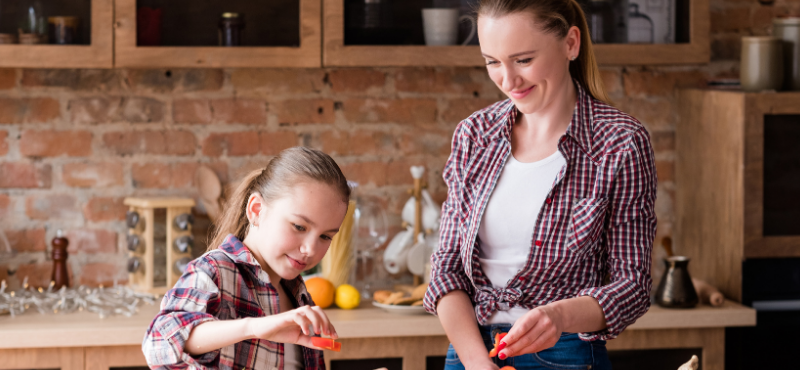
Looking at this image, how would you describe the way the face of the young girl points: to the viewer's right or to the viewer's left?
to the viewer's right

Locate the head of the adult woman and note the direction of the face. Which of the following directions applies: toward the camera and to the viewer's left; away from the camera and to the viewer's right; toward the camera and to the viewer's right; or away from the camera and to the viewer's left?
toward the camera and to the viewer's left

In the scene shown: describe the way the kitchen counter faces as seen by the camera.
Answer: facing the viewer

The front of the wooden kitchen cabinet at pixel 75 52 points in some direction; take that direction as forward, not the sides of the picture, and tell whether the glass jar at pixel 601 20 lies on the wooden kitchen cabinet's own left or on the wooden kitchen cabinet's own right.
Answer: on the wooden kitchen cabinet's own left

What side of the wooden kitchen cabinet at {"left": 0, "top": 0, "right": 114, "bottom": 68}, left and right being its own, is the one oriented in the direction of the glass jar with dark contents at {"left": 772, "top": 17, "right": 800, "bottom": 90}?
left

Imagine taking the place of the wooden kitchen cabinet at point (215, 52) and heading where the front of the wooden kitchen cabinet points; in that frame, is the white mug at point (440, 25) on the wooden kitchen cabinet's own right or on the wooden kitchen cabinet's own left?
on the wooden kitchen cabinet's own left

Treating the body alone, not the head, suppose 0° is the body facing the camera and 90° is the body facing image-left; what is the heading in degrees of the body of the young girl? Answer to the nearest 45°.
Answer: approximately 315°

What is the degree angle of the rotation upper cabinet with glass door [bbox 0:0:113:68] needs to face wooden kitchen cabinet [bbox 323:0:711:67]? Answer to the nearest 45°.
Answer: approximately 90° to its left

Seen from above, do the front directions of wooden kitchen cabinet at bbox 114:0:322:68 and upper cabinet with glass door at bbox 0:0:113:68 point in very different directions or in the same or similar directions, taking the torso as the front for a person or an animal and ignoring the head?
same or similar directions

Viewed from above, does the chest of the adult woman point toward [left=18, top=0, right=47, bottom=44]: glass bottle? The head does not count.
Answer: no

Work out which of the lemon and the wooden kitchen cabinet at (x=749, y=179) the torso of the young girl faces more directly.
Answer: the wooden kitchen cabinet

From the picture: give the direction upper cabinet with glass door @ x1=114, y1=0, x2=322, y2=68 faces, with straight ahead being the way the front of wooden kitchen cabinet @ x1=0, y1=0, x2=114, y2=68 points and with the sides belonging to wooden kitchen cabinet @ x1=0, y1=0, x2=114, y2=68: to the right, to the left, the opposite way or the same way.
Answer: the same way

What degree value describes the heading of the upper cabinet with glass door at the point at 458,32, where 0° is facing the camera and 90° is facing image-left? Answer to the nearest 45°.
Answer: approximately 0°

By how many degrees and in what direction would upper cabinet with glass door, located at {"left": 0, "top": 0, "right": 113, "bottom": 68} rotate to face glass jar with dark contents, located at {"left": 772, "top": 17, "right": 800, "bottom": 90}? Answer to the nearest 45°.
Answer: approximately 90° to its left

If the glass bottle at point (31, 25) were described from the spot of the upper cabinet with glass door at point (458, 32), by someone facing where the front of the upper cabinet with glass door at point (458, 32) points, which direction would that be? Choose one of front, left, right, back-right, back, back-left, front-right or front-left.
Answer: right
